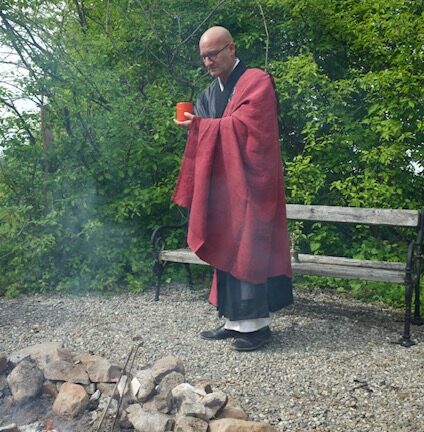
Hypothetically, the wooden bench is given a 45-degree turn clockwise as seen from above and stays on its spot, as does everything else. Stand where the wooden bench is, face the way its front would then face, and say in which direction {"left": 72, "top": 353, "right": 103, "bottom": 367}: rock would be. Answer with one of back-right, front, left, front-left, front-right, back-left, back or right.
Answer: front-left

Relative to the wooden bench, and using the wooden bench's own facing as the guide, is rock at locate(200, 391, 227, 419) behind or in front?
in front

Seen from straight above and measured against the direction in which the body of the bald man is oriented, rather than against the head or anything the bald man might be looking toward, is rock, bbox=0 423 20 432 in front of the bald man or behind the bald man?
in front

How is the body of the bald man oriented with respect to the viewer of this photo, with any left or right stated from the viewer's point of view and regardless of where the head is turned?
facing the viewer and to the left of the viewer

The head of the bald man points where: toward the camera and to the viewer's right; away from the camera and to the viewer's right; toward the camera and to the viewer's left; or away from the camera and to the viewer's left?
toward the camera and to the viewer's left

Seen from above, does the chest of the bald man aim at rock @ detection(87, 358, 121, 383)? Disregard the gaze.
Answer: yes

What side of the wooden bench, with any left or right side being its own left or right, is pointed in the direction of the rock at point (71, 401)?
front

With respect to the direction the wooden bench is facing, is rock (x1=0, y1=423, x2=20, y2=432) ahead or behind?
ahead

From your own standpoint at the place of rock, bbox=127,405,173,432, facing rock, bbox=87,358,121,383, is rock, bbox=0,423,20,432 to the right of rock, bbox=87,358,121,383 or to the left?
left

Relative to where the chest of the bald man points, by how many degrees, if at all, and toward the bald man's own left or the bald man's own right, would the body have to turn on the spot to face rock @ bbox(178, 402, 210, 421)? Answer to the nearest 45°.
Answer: approximately 45° to the bald man's own left

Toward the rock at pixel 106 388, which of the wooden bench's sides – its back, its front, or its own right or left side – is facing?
front

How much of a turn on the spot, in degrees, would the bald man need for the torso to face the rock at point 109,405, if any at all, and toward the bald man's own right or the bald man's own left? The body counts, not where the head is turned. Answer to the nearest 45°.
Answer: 0° — they already face it

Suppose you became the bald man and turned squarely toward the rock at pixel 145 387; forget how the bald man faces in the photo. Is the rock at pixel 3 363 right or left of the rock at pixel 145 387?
right
